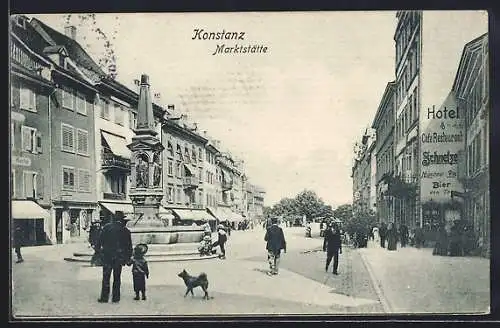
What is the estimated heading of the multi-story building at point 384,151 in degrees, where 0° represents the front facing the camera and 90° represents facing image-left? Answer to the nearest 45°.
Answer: approximately 90°

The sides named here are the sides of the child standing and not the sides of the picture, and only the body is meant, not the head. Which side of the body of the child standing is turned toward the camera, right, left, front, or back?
back

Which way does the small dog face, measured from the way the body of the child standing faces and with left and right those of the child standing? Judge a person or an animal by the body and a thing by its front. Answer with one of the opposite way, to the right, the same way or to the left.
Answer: to the left

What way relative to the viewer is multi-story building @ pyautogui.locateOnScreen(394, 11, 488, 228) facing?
to the viewer's left
